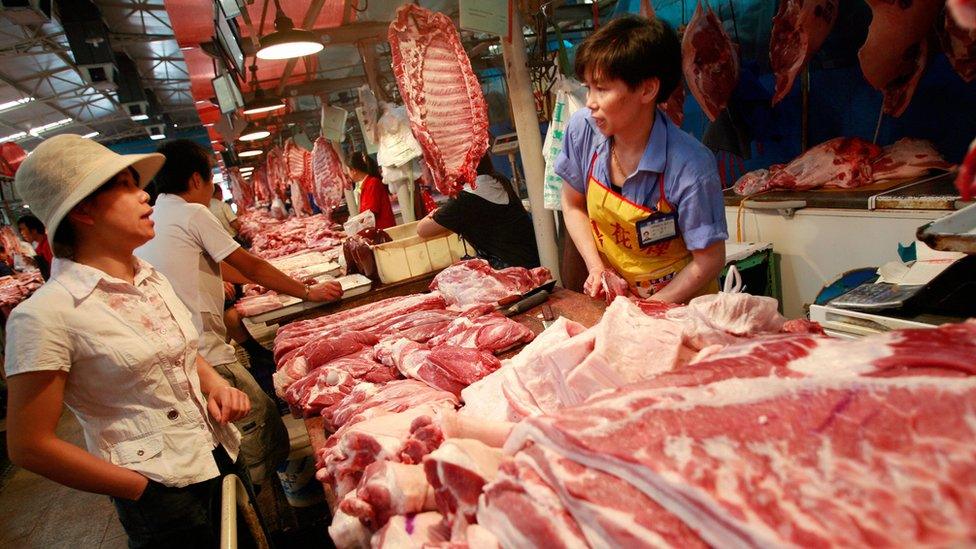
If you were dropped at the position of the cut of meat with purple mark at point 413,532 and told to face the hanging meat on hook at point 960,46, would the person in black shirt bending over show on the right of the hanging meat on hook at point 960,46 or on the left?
left

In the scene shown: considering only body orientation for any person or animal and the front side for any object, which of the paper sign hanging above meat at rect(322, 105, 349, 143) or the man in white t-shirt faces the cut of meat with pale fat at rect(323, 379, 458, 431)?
the paper sign hanging above meat

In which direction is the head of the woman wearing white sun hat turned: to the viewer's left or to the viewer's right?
to the viewer's right

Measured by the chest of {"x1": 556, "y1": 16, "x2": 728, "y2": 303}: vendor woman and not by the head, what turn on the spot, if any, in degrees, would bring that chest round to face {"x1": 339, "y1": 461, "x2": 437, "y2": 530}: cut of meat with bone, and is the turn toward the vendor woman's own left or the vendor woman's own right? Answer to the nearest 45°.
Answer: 0° — they already face it

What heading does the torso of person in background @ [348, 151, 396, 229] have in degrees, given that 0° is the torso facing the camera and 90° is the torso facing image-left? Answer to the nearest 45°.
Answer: approximately 90°
